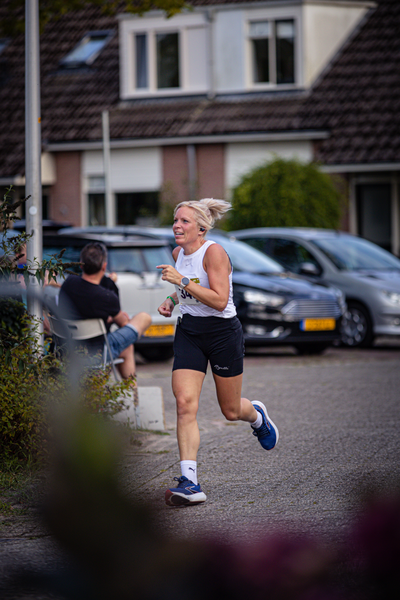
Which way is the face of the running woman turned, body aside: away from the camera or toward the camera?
toward the camera

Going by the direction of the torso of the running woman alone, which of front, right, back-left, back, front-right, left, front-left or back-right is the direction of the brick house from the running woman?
back-right

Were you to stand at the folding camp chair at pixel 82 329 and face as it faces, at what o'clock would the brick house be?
The brick house is roughly at 11 o'clock from the folding camp chair.

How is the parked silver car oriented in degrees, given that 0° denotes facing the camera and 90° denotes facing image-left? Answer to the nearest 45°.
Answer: approximately 315°

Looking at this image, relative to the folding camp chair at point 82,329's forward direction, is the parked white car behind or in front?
in front

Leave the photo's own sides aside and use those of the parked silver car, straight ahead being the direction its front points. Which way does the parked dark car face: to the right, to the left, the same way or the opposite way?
the same way

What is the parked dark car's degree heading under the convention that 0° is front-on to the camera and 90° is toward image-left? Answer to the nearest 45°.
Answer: approximately 315°

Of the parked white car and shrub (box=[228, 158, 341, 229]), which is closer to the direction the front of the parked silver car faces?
the parked white car

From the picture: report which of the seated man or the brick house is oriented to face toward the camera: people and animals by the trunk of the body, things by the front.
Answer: the brick house

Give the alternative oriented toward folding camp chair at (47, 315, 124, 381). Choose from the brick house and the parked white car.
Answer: the brick house

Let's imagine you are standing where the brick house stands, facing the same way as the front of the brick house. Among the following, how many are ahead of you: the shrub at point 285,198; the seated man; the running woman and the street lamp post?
4

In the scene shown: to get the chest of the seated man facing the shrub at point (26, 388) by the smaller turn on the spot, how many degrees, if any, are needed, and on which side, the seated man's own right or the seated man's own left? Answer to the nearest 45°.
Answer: approximately 135° to the seated man's own right
